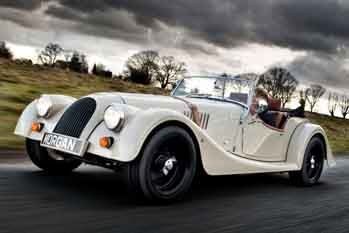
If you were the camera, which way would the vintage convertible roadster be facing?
facing the viewer and to the left of the viewer
